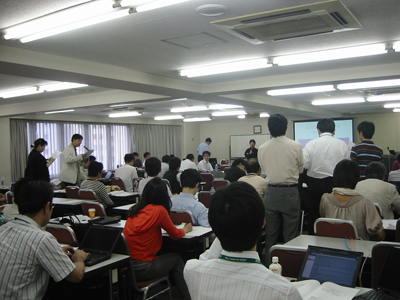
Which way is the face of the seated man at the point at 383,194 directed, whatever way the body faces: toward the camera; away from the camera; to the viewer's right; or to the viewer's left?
away from the camera

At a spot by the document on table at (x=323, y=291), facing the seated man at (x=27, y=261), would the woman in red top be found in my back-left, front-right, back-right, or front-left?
front-right

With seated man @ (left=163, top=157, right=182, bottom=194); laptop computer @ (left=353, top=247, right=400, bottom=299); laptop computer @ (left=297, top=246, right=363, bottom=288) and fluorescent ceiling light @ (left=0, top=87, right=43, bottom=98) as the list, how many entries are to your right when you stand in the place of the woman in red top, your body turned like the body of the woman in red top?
2

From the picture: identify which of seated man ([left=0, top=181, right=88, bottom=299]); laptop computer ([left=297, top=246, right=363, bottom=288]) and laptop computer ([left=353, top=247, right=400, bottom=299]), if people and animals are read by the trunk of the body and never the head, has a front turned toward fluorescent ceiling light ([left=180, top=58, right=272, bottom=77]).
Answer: the seated man

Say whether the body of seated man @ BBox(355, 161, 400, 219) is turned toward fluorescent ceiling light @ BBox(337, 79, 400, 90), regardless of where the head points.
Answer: yes

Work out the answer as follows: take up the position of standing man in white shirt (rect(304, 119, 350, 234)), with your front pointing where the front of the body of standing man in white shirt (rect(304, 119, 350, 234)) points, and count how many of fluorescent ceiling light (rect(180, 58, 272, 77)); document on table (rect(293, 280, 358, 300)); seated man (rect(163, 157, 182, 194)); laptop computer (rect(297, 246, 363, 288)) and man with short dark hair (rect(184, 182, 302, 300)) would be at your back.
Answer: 3

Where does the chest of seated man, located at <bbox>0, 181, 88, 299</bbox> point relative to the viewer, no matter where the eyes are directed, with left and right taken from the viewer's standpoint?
facing away from the viewer and to the right of the viewer

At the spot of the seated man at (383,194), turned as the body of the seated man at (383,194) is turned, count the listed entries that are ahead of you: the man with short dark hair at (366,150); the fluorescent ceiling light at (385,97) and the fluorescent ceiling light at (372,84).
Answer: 3

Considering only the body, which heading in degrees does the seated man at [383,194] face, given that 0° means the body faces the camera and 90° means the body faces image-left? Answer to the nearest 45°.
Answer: approximately 180°

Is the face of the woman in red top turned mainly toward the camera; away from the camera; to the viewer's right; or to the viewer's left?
away from the camera

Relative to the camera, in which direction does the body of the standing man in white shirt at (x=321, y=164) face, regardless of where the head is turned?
away from the camera

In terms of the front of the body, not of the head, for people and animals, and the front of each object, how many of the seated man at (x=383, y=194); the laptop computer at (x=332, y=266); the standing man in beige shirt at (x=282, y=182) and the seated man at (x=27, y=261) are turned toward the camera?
1

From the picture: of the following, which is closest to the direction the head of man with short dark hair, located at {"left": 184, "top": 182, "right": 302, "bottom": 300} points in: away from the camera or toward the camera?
away from the camera

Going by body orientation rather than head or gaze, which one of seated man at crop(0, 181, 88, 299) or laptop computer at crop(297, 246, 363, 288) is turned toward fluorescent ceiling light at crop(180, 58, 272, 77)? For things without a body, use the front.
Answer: the seated man

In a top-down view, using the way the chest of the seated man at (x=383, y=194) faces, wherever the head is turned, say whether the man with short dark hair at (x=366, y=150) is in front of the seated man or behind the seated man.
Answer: in front

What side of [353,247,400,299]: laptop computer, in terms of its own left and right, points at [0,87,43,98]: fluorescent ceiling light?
right

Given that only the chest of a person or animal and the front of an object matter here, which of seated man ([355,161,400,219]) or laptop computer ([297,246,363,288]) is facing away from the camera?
the seated man

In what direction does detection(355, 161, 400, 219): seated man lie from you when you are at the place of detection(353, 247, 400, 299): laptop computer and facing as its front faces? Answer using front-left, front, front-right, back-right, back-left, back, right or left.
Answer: back-right
